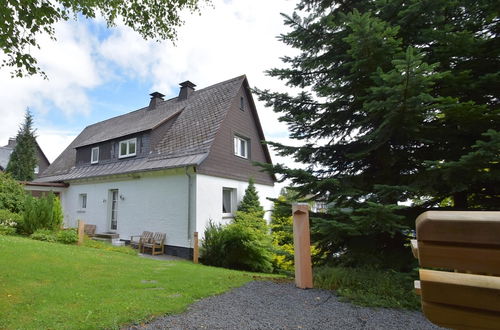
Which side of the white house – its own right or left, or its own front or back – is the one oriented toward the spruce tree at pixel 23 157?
right

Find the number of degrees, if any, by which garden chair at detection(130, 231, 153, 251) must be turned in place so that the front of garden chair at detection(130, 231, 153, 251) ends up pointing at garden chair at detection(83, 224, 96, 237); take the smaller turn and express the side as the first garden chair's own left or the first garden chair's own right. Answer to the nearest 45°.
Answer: approximately 90° to the first garden chair's own right

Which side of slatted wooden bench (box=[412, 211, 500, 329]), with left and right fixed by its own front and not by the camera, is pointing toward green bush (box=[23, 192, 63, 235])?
left

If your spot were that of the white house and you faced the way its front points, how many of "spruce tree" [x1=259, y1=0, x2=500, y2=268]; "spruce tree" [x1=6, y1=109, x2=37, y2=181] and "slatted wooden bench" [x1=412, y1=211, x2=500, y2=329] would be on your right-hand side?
1

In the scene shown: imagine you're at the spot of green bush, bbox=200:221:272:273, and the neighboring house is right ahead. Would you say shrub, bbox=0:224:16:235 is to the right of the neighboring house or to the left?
left

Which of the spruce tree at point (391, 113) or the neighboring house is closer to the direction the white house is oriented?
the spruce tree

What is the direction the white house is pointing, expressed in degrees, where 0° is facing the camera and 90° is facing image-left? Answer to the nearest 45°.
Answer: approximately 45°

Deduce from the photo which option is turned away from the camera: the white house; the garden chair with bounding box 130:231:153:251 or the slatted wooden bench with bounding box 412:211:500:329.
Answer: the slatted wooden bench with bounding box 412:211:500:329

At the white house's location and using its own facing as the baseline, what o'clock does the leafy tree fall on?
The leafy tree is roughly at 11 o'clock from the white house.

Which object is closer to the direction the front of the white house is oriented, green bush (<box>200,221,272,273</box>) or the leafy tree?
the leafy tree

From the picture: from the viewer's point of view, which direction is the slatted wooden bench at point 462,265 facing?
away from the camera

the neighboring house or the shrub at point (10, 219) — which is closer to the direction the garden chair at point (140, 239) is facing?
the shrub

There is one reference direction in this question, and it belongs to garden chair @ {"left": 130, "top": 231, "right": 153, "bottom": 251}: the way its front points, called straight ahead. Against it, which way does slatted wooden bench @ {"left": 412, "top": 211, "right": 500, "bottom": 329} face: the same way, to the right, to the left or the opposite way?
the opposite way

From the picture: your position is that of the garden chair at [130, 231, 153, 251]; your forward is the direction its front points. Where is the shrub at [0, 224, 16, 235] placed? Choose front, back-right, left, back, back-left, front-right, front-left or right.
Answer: front-right

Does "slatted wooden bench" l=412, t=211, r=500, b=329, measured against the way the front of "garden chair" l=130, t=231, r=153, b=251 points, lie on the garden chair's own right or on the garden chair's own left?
on the garden chair's own left

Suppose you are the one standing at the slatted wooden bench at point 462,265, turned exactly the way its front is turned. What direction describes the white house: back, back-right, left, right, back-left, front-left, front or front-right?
front-left

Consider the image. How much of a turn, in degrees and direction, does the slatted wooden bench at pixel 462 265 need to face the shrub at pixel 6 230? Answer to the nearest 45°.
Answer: approximately 90° to its left

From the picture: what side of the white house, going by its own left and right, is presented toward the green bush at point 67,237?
front

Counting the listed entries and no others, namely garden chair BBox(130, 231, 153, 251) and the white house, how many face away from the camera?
0
